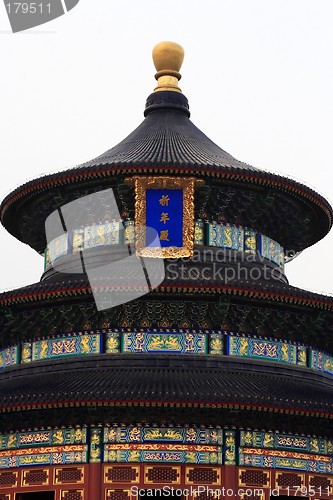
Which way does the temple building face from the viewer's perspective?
toward the camera
